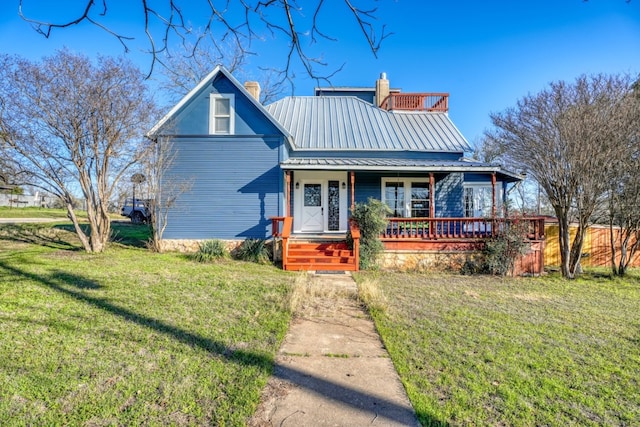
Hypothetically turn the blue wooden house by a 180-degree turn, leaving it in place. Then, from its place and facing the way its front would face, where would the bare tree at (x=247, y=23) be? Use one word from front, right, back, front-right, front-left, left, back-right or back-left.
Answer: back

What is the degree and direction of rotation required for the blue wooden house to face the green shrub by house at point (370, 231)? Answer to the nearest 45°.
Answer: approximately 45° to its left

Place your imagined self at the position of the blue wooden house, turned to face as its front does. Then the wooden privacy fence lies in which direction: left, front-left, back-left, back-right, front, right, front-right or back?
left

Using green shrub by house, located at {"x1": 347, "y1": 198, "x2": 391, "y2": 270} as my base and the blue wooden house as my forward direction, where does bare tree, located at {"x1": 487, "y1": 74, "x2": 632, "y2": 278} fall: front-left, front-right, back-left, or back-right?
back-right

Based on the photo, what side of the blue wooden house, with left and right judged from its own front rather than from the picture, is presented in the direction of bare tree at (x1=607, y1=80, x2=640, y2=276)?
left

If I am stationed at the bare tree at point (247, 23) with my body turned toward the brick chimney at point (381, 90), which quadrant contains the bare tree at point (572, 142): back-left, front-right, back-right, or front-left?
front-right

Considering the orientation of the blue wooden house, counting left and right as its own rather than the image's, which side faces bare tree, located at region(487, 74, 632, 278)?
left

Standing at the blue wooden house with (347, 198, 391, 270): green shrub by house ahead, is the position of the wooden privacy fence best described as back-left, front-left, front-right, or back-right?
front-left

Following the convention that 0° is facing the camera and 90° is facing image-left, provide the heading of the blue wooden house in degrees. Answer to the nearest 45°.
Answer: approximately 0°
